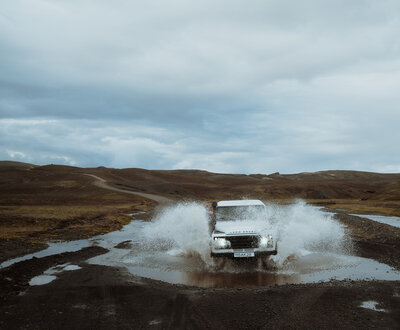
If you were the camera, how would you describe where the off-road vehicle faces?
facing the viewer
